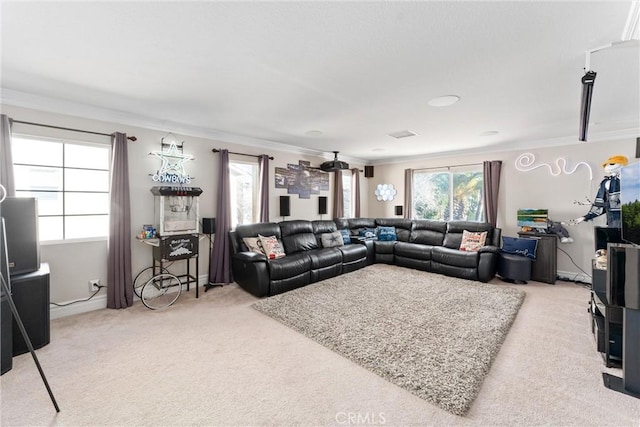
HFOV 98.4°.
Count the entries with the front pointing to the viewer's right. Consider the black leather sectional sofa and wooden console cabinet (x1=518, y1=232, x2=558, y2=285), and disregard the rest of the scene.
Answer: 0

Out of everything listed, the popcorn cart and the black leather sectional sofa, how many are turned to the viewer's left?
0

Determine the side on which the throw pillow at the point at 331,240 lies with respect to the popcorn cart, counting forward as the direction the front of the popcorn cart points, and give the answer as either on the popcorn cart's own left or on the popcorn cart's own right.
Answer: on the popcorn cart's own left

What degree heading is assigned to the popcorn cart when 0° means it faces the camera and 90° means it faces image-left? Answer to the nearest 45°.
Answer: approximately 315°

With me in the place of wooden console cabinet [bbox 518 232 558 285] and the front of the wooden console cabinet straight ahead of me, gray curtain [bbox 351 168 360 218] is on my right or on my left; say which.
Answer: on my right

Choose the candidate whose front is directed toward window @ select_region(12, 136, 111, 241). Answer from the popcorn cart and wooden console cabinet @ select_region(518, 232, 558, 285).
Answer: the wooden console cabinet

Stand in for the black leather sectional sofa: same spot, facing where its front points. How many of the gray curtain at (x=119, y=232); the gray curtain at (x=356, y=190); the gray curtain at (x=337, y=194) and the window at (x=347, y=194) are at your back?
3

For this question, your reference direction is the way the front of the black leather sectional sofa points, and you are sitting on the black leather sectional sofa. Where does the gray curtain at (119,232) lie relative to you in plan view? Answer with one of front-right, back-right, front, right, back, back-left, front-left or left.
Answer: front-right

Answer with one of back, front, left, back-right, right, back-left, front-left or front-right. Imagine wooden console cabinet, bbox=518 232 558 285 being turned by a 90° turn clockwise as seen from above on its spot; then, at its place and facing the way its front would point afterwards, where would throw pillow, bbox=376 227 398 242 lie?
front-left

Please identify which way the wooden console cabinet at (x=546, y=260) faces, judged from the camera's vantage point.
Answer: facing the viewer and to the left of the viewer

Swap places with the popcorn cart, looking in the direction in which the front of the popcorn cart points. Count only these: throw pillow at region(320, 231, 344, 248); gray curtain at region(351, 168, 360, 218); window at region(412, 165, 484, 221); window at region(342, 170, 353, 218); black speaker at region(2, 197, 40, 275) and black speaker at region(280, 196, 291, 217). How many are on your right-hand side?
1

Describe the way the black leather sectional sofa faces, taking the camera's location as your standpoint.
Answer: facing the viewer

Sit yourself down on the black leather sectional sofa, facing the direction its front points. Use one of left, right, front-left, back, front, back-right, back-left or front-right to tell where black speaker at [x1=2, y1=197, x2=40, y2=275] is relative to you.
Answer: front-right

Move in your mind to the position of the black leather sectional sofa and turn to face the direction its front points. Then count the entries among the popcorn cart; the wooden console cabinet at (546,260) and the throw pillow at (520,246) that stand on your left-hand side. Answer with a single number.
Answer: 2

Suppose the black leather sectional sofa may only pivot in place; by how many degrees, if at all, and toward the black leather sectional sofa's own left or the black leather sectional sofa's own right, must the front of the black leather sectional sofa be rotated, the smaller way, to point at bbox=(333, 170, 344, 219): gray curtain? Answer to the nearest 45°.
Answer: approximately 180°

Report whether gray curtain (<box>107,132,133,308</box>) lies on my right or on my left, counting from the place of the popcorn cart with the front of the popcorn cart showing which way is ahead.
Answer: on my right

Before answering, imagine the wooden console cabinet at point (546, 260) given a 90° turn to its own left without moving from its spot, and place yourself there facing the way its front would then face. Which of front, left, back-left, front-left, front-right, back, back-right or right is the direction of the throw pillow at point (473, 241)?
back-right
